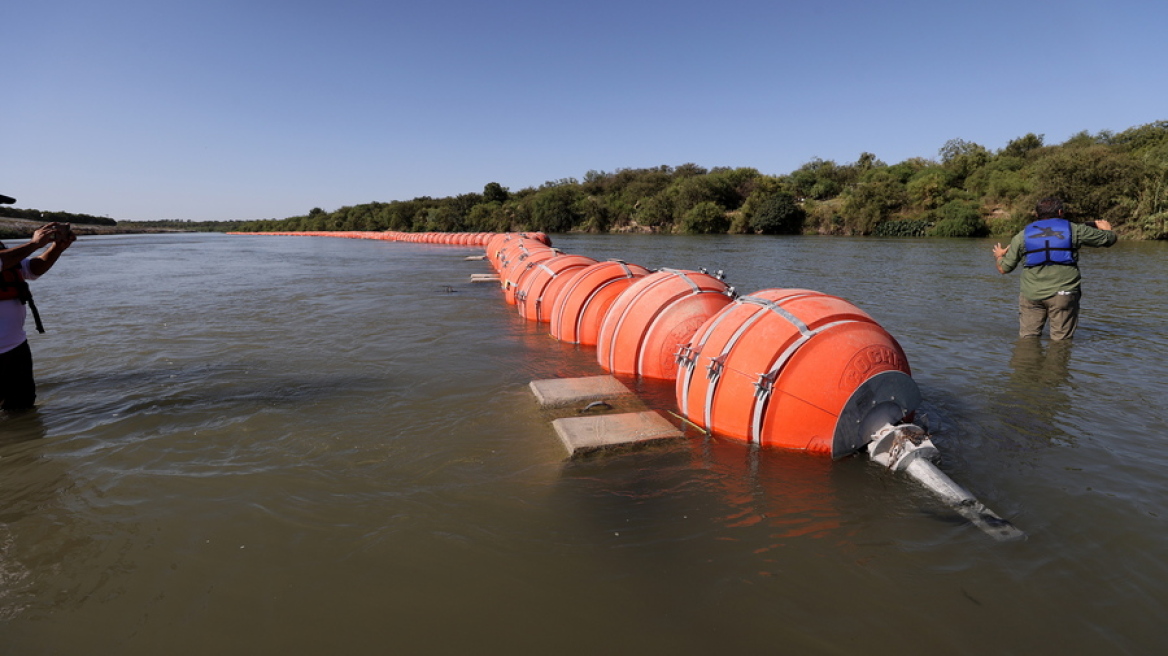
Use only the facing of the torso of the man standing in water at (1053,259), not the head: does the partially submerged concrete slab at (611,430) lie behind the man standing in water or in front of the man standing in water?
behind

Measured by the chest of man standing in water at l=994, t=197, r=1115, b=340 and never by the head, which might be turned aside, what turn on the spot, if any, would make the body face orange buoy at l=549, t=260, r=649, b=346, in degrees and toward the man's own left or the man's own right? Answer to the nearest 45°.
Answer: approximately 135° to the man's own left

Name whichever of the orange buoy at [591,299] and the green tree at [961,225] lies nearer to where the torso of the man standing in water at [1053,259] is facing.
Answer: the green tree

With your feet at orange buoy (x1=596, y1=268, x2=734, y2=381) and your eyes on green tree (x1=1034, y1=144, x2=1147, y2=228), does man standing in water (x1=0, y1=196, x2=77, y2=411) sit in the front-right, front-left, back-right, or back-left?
back-left

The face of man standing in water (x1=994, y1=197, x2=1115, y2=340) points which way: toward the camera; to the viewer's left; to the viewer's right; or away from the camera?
away from the camera

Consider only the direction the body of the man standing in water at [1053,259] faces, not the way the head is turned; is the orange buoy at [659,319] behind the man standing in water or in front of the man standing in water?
behind

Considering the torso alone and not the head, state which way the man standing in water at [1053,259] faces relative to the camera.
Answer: away from the camera

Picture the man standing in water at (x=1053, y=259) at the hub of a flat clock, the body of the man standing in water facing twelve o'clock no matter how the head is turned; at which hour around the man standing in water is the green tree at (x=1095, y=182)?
The green tree is roughly at 12 o'clock from the man standing in water.
